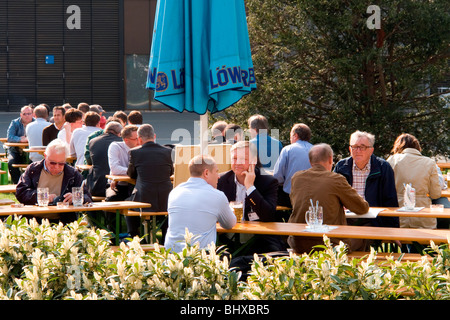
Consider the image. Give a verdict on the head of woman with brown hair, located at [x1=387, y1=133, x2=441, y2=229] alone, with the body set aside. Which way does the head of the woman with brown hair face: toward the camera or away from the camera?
away from the camera

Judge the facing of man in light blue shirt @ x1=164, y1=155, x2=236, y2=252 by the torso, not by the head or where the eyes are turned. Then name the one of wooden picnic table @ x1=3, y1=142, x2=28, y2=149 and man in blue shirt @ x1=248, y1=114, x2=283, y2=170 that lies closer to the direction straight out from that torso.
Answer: the man in blue shirt

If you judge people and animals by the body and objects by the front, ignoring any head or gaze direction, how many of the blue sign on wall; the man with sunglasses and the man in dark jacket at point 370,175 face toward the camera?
3

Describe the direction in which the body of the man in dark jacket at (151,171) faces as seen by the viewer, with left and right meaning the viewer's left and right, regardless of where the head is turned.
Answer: facing away from the viewer

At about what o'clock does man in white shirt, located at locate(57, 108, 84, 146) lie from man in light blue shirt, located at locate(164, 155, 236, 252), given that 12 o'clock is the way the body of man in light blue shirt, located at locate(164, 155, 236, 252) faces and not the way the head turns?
man in white shirt, located at locate(57, 108, 84, 146) is roughly at 10 o'clock from man in light blue shirt, located at locate(164, 155, 236, 252).

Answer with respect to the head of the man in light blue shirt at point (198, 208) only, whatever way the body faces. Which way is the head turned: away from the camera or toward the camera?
away from the camera

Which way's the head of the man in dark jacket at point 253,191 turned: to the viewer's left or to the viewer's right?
to the viewer's left

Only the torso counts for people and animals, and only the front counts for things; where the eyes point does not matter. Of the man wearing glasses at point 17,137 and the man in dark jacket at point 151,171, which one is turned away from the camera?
the man in dark jacket

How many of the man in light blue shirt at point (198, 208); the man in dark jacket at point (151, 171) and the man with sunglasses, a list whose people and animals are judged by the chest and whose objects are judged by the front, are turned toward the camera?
1

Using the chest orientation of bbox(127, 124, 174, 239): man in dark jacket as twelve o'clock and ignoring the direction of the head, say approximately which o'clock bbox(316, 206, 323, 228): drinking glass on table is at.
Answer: The drinking glass on table is roughly at 5 o'clock from the man in dark jacket.

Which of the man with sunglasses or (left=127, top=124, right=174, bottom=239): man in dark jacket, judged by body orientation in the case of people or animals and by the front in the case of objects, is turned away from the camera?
the man in dark jacket

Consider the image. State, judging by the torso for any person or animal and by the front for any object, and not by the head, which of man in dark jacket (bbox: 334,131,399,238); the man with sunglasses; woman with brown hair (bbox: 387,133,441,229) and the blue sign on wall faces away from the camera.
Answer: the woman with brown hair

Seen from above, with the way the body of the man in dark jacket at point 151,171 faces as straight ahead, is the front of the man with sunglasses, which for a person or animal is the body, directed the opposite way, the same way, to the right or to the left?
the opposite way

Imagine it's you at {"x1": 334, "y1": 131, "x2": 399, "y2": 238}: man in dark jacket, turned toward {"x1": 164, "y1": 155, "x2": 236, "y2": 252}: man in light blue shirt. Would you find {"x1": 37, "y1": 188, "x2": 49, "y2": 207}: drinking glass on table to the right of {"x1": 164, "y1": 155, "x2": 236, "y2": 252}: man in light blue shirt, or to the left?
right

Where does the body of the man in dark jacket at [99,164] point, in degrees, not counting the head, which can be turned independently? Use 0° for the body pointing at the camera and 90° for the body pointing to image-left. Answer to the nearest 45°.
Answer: approximately 225°

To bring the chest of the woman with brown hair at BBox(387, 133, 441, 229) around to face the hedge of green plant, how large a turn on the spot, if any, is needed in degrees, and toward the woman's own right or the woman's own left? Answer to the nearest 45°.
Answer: approximately 180°
